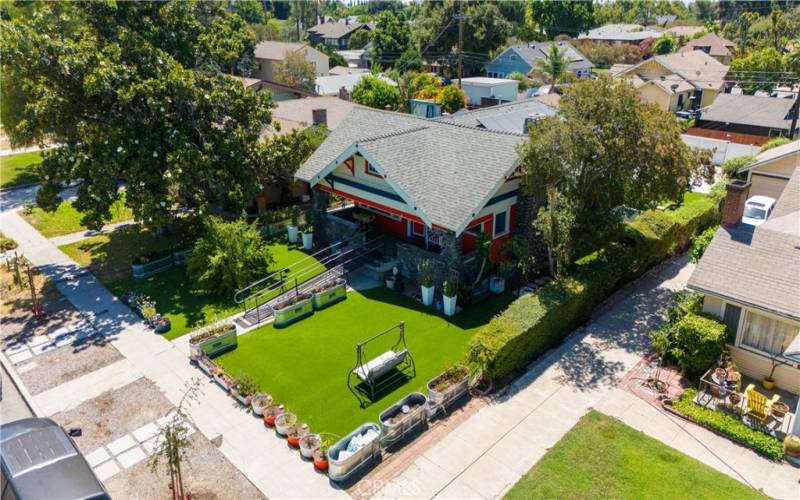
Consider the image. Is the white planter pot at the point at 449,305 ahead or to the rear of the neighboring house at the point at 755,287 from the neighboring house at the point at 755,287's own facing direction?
ahead

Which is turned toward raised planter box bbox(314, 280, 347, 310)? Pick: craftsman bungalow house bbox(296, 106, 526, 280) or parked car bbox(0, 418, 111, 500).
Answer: the craftsman bungalow house

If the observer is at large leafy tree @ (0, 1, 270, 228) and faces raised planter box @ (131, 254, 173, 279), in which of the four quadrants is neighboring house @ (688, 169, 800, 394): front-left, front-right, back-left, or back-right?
front-left

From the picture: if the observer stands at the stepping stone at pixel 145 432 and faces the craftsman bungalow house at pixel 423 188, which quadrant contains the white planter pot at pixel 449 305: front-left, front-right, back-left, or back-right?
front-right

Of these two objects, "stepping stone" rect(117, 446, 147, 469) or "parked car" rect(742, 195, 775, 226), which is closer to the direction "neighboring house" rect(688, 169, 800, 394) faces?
the stepping stone

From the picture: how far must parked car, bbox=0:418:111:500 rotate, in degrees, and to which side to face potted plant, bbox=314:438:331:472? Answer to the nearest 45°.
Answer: approximately 135° to its right

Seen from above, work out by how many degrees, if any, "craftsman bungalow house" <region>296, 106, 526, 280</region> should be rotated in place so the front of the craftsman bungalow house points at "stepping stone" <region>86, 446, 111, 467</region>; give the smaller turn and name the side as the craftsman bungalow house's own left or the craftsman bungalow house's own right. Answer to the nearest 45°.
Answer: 0° — it already faces it

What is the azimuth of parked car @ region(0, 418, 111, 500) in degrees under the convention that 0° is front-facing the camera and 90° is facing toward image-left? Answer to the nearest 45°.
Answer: approximately 135°

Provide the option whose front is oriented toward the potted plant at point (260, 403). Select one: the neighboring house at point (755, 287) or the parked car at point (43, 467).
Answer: the neighboring house
